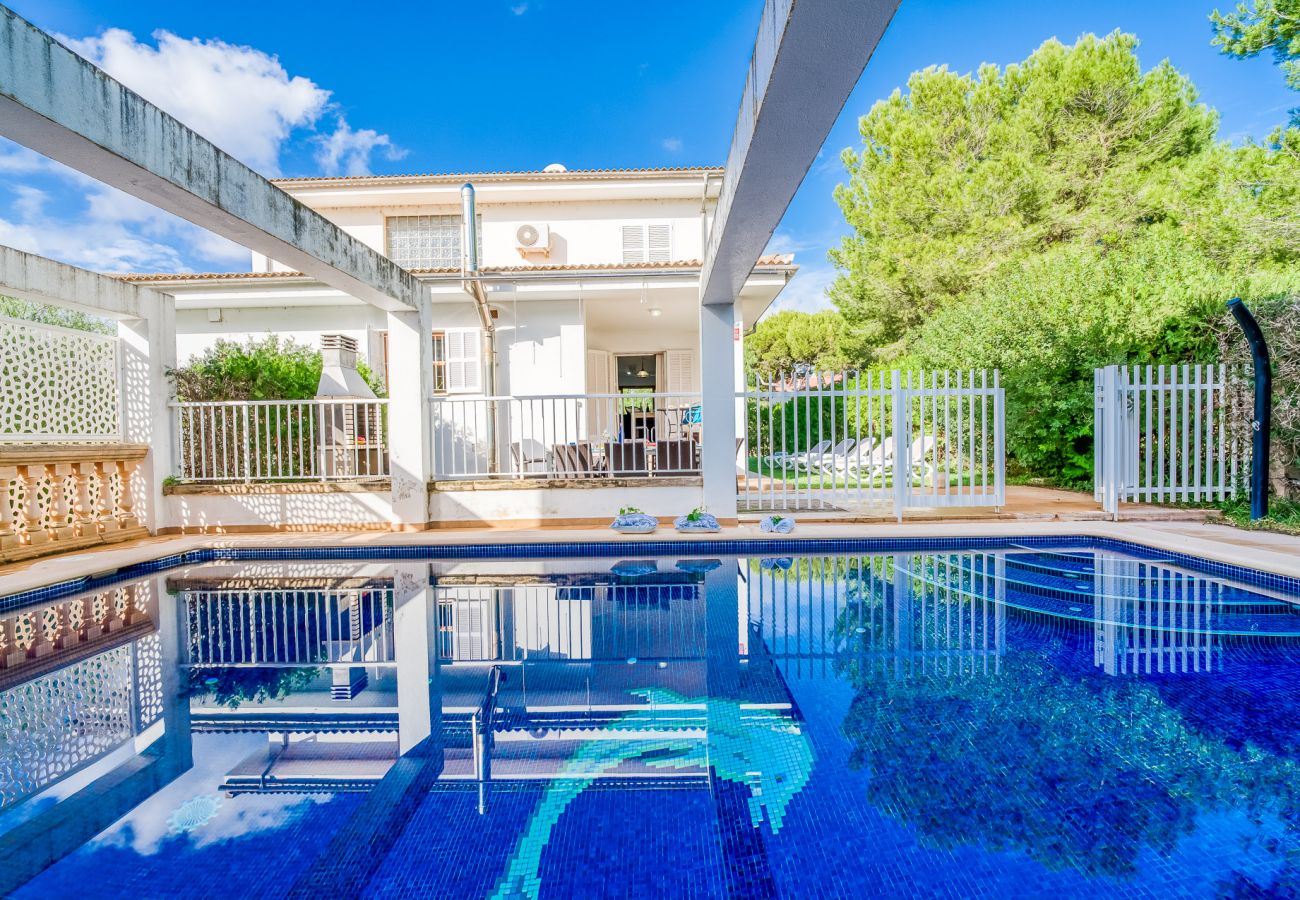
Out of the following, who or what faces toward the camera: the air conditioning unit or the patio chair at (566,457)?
the air conditioning unit

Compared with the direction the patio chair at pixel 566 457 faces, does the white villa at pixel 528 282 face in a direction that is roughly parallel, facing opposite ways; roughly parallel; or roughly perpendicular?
roughly parallel, facing opposite ways

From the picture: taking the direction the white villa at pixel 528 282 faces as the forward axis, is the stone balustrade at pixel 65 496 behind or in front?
in front

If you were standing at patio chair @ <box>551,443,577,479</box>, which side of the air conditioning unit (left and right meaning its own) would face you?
front

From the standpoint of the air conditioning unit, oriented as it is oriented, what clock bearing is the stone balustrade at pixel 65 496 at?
The stone balustrade is roughly at 1 o'clock from the air conditioning unit.

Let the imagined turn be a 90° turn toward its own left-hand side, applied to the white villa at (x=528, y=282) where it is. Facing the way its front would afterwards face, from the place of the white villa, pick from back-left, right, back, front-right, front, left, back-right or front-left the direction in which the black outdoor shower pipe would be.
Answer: front-right

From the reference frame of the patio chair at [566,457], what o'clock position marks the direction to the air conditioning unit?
The air conditioning unit is roughly at 12 o'clock from the patio chair.

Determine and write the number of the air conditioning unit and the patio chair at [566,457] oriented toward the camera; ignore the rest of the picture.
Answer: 1

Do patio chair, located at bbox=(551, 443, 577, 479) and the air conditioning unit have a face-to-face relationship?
yes

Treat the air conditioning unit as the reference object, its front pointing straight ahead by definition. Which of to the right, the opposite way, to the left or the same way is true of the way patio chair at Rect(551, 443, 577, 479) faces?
the opposite way

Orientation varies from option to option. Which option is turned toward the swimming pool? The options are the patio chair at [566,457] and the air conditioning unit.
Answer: the air conditioning unit

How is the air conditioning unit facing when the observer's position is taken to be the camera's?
facing the viewer

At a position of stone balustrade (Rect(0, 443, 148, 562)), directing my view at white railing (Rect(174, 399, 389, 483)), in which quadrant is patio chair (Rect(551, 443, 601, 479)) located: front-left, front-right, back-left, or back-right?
front-right

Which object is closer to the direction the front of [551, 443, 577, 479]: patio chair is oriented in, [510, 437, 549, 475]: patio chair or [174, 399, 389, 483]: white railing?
the patio chair

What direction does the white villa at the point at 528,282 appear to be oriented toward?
toward the camera

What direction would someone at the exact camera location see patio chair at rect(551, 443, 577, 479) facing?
facing away from the viewer

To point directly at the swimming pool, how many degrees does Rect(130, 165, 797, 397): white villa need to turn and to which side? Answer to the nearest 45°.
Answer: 0° — it already faces it

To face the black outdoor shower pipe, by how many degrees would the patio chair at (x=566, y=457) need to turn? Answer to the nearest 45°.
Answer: approximately 90° to its right

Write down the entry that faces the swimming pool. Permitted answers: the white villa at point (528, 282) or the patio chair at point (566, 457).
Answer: the white villa

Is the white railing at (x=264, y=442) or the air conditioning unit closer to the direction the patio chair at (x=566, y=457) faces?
the air conditioning unit
